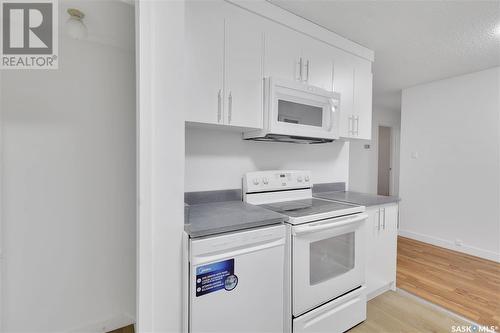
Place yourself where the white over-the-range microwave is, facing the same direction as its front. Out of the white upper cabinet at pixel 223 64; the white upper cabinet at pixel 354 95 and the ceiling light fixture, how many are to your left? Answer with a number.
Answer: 1

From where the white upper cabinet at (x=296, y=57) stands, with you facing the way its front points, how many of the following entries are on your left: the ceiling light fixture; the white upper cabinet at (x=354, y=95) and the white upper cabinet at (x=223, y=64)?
1

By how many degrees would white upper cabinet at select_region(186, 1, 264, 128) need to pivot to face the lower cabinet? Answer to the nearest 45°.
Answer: approximately 45° to its left

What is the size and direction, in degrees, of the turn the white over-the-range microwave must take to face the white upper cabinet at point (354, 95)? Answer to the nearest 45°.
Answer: approximately 90° to its left

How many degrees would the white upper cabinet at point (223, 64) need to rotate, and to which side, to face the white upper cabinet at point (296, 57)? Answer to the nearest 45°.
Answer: approximately 90° to its left

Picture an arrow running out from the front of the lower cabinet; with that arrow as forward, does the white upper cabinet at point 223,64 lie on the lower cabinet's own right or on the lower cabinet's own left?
on the lower cabinet's own right

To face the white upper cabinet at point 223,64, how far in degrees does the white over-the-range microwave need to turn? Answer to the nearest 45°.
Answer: approximately 90° to its right

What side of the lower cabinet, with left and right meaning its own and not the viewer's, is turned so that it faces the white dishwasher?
right
